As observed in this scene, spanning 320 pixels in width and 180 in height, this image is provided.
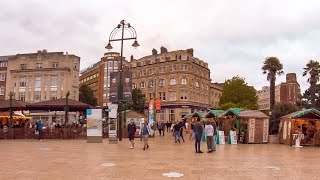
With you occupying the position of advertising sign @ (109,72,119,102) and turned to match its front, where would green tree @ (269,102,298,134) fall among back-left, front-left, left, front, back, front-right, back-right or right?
back-left

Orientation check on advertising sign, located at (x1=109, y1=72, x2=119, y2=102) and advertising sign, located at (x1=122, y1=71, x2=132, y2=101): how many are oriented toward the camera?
2

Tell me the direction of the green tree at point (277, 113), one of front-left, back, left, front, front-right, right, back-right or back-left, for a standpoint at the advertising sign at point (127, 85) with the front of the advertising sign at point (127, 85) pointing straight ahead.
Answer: back-left

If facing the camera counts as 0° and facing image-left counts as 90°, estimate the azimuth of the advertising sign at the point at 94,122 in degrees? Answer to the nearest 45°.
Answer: approximately 0°

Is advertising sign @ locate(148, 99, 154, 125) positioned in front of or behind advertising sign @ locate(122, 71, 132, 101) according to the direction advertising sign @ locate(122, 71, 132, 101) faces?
behind
